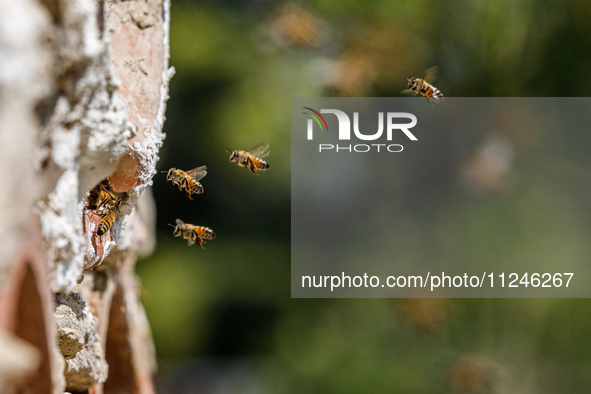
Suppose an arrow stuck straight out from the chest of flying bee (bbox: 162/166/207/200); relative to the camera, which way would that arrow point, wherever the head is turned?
to the viewer's left

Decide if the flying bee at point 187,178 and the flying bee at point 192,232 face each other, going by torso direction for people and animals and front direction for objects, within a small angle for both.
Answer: no
